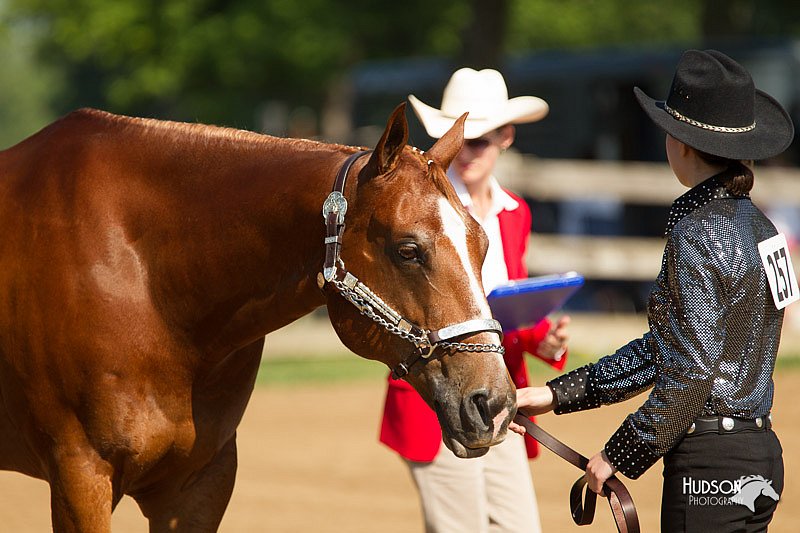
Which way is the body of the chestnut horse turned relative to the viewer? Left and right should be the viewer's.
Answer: facing the viewer and to the right of the viewer
